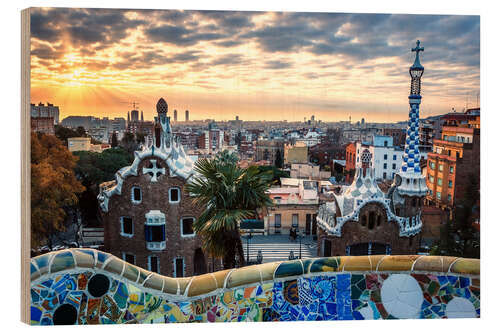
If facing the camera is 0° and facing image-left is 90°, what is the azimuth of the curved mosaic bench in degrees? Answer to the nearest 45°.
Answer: approximately 0°

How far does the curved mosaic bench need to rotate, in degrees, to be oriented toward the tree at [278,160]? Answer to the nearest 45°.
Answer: approximately 180°

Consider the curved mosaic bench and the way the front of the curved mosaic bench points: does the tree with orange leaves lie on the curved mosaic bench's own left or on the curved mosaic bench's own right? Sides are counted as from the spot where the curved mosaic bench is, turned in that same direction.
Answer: on the curved mosaic bench's own right

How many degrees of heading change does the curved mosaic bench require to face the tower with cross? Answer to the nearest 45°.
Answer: approximately 135° to its left
